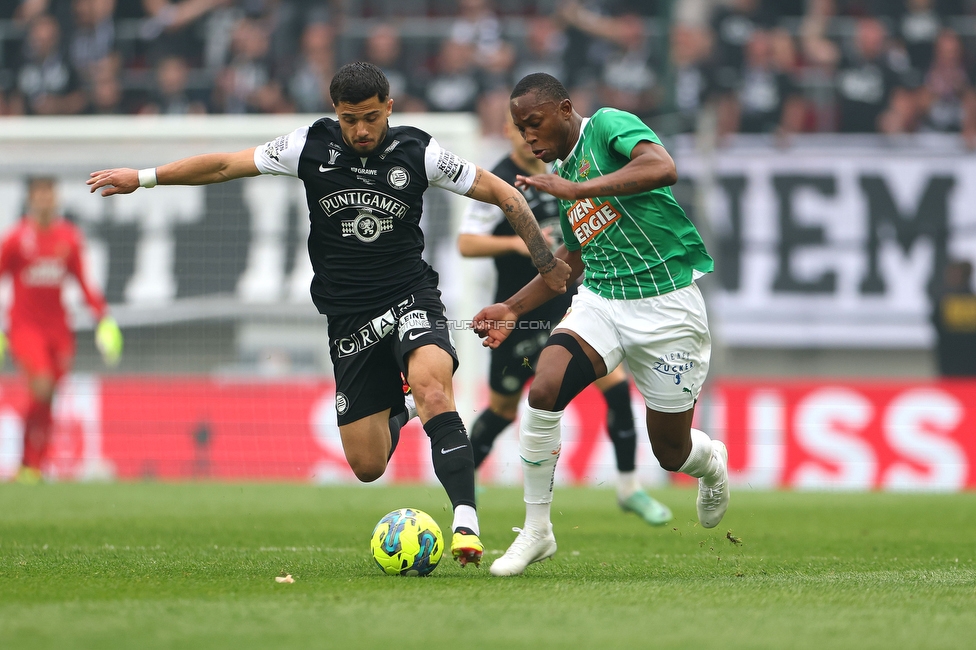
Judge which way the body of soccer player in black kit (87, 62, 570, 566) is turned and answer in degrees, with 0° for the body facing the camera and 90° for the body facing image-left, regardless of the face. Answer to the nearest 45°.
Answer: approximately 0°

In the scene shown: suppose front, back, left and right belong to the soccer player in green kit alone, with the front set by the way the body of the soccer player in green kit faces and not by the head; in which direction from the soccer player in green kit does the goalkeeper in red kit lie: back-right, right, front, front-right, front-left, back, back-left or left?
right

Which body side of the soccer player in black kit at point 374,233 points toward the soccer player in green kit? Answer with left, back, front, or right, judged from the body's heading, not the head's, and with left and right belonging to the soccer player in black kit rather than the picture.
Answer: left

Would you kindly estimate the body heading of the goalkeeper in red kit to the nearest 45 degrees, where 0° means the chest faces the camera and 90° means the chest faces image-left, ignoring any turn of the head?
approximately 0°

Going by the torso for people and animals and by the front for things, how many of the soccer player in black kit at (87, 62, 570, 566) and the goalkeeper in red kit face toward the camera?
2

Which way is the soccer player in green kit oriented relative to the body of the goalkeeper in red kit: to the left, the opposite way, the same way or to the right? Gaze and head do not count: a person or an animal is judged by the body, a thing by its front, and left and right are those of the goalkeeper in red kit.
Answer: to the right
